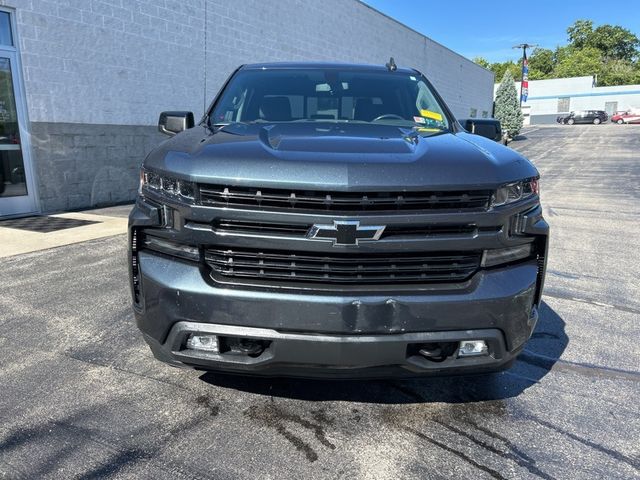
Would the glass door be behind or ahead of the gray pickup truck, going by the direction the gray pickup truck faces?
behind

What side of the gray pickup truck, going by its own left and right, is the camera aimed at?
front

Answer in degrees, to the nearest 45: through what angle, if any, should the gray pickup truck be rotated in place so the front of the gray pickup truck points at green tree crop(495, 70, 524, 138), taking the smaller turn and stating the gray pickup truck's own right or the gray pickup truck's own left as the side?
approximately 180°
